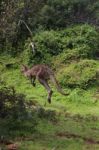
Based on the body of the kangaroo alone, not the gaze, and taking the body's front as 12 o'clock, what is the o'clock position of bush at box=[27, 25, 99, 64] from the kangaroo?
The bush is roughly at 3 o'clock from the kangaroo.

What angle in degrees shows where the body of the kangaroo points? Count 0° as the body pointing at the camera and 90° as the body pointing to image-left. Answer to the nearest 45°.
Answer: approximately 90°

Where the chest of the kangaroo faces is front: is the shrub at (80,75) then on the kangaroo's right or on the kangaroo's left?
on the kangaroo's right

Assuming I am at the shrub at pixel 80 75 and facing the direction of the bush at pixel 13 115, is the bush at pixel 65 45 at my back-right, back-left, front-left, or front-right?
back-right
